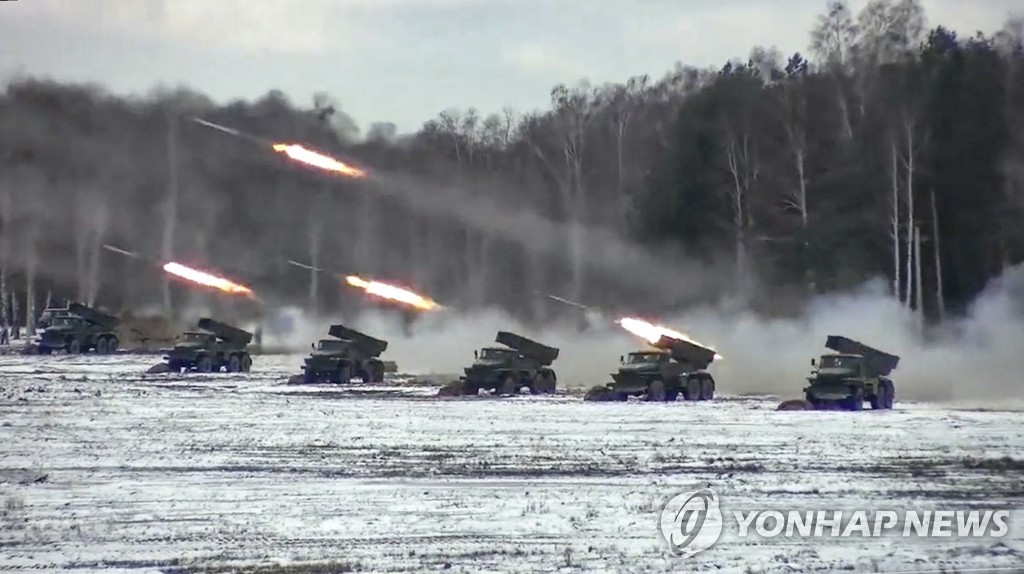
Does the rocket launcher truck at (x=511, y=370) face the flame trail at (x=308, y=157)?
yes

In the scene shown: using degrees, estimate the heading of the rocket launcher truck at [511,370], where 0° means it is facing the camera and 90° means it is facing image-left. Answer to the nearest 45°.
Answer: approximately 45°
